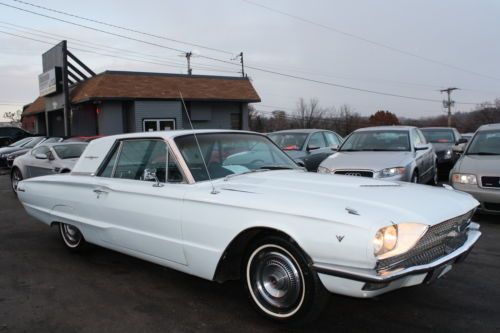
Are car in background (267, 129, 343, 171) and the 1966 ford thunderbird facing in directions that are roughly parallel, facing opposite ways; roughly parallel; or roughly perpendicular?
roughly perpendicular

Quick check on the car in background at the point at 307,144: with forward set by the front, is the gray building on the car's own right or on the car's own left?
on the car's own right

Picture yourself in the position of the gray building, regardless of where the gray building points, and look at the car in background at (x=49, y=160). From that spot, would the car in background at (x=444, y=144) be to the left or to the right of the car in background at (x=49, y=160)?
left

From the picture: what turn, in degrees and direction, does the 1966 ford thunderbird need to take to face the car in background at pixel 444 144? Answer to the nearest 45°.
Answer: approximately 90° to its left

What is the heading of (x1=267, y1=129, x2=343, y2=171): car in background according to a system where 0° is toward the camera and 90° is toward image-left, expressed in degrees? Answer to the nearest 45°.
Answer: approximately 45°

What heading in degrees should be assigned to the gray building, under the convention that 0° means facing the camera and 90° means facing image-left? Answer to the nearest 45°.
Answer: approximately 45°

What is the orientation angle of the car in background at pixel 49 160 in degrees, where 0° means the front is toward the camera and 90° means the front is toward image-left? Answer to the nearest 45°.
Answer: approximately 315°

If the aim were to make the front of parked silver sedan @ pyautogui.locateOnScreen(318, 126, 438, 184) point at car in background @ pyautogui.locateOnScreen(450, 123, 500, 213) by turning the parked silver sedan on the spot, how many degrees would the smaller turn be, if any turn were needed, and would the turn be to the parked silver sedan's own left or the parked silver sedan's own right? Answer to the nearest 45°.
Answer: approximately 90° to the parked silver sedan's own left

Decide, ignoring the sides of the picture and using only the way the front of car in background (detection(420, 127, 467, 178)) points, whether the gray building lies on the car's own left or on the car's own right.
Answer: on the car's own right

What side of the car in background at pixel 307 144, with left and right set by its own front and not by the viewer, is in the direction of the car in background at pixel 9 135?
right

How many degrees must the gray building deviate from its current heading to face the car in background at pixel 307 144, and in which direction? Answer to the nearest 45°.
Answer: approximately 45° to its left

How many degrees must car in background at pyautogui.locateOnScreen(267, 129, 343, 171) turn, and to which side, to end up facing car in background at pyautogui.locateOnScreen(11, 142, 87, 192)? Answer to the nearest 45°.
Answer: approximately 45° to its right

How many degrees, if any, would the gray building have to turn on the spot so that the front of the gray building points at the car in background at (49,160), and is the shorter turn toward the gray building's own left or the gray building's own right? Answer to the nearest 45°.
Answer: approximately 45° to the gray building's own left
